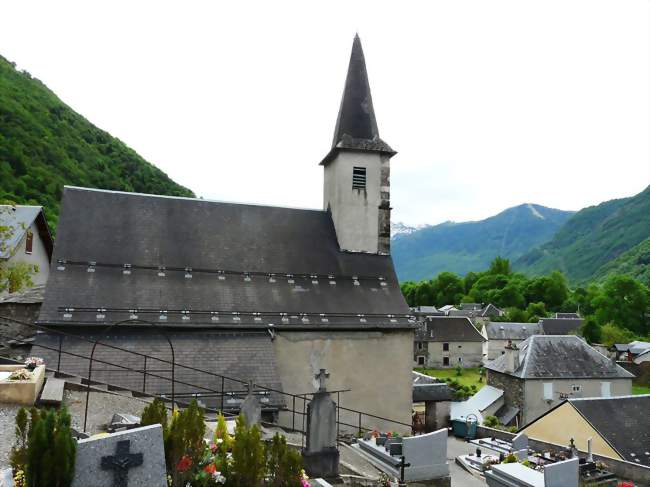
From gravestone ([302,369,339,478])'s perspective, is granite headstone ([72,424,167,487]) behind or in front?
in front

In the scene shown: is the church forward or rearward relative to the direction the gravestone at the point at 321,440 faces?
rearward

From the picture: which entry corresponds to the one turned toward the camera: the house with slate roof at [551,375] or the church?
the house with slate roof

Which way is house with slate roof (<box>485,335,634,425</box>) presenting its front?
toward the camera

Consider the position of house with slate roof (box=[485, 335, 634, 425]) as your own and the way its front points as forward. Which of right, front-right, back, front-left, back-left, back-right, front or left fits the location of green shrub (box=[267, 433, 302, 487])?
front

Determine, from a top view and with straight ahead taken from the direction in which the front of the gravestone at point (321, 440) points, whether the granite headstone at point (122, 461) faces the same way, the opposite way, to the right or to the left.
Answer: the same way

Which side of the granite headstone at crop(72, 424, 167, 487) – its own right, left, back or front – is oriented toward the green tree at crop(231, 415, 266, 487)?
left

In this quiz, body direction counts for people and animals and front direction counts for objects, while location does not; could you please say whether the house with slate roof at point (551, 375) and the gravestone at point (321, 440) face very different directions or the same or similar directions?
same or similar directions

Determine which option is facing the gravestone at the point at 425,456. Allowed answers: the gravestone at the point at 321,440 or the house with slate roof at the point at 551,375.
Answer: the house with slate roof

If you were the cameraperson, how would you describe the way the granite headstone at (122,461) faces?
facing the viewer

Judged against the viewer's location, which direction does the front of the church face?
facing to the right of the viewer

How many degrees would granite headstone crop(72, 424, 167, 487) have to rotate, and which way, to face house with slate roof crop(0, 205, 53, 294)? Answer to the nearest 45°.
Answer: approximately 180°

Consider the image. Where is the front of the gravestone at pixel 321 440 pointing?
toward the camera

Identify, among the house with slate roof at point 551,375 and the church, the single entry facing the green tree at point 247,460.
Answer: the house with slate roof

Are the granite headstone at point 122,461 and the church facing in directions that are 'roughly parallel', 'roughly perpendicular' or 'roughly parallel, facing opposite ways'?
roughly perpendicular

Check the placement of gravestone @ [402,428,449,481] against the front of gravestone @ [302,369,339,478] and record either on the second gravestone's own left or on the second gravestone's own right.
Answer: on the second gravestone's own left

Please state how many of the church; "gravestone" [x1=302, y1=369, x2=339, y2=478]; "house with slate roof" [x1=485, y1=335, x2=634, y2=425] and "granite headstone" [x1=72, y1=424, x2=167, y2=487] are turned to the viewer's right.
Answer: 1
